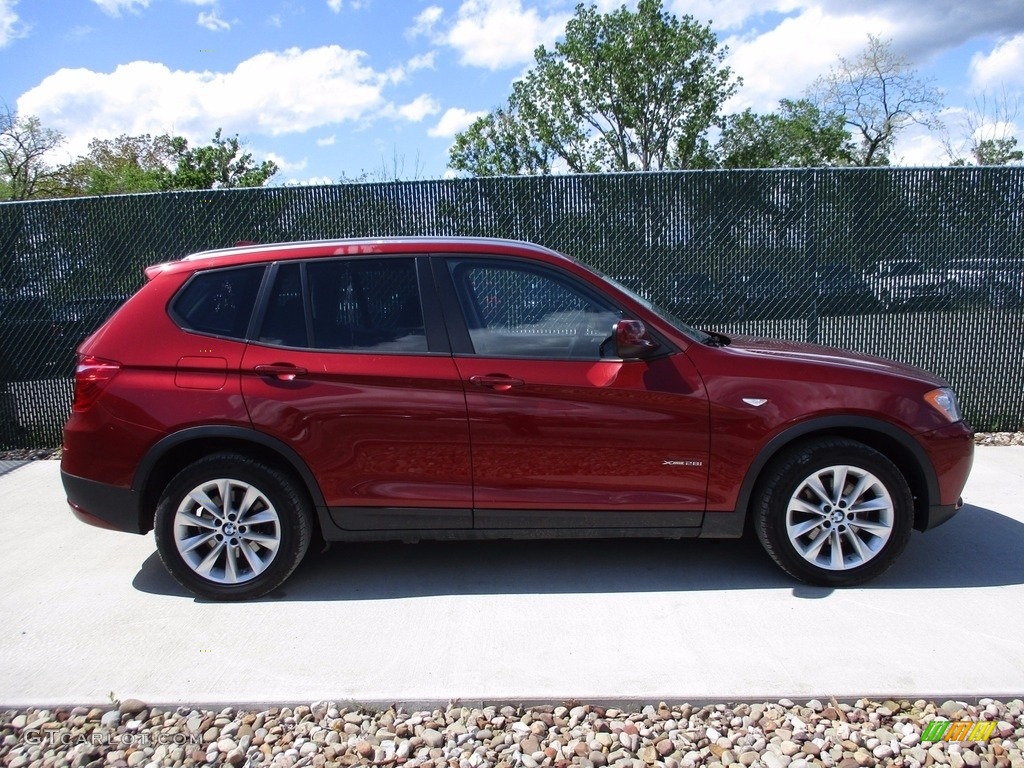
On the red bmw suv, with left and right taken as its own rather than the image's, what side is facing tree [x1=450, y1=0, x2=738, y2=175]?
left

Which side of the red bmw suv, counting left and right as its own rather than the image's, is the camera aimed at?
right

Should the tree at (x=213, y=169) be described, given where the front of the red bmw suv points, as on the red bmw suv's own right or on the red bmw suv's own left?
on the red bmw suv's own left
